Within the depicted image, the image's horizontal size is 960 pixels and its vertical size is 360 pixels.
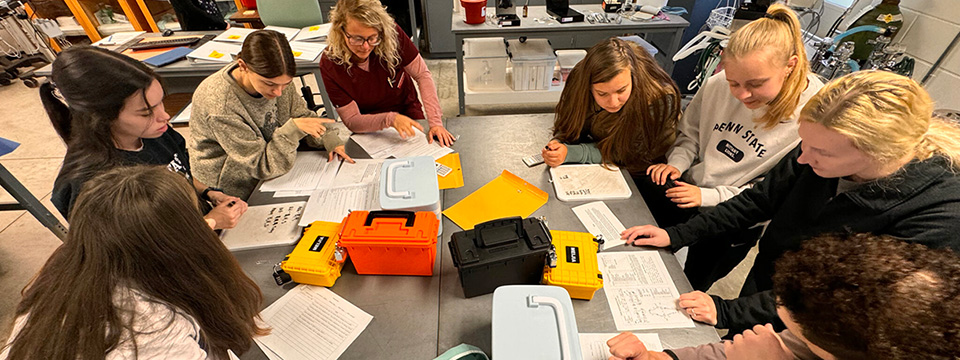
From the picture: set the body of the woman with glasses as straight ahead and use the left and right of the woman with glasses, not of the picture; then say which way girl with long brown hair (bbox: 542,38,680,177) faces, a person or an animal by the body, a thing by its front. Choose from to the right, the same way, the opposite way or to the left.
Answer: to the right

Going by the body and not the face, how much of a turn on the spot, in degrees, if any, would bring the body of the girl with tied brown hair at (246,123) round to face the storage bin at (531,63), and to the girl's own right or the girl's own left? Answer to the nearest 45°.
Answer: approximately 45° to the girl's own left

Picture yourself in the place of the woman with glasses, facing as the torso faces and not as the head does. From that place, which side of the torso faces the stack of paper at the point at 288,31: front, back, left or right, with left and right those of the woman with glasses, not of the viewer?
back

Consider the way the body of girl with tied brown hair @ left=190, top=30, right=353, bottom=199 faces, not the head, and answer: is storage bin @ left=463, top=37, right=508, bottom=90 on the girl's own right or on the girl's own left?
on the girl's own left

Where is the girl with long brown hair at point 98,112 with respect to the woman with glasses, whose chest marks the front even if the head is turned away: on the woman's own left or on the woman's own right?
on the woman's own right

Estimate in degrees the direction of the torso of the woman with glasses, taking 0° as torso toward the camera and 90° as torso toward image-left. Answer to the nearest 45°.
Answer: approximately 0°

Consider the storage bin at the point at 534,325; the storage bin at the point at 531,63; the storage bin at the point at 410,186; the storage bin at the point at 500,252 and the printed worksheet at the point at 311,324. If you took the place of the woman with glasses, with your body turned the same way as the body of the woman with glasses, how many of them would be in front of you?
4

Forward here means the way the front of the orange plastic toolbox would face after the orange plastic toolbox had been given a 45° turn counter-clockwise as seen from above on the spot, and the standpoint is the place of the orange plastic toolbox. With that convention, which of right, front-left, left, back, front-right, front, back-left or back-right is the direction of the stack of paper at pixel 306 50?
back-left

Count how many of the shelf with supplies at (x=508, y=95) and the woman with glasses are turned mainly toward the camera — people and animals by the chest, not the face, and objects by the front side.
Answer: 2

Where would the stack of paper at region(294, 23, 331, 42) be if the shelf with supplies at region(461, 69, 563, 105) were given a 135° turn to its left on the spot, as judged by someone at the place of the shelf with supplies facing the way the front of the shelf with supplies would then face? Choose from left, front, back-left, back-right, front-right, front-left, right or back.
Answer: back-left

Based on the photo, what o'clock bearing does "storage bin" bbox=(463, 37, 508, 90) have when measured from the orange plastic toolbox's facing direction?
The storage bin is roughly at 7 o'clock from the orange plastic toolbox.

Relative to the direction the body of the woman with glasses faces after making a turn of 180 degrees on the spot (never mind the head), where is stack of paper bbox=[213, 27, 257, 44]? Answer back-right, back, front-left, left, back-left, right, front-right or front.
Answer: front-left

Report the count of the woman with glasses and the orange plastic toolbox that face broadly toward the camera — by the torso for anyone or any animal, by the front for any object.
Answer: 2
